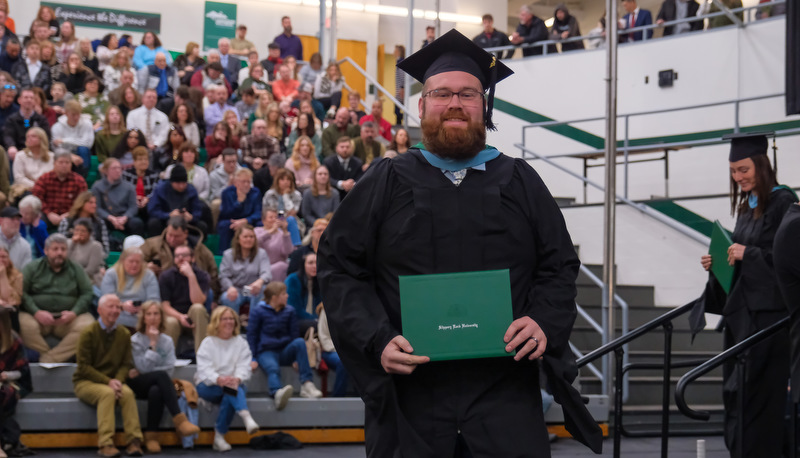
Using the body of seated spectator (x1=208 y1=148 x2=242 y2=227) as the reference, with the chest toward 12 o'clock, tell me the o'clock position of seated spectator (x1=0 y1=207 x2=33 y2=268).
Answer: seated spectator (x1=0 y1=207 x2=33 y2=268) is roughly at 3 o'clock from seated spectator (x1=208 y1=148 x2=242 y2=227).

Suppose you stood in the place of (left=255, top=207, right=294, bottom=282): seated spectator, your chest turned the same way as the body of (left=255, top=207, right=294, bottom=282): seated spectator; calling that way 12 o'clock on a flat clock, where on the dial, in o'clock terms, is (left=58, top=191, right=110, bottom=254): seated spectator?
(left=58, top=191, right=110, bottom=254): seated spectator is roughly at 4 o'clock from (left=255, top=207, right=294, bottom=282): seated spectator.

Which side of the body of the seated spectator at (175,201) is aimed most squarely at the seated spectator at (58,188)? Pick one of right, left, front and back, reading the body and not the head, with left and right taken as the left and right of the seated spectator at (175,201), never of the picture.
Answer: right

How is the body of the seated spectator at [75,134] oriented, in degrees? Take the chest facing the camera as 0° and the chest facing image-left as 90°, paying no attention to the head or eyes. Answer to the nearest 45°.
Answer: approximately 315°

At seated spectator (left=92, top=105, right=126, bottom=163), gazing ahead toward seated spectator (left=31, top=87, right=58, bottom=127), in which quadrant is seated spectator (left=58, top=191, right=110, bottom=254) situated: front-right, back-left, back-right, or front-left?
back-left

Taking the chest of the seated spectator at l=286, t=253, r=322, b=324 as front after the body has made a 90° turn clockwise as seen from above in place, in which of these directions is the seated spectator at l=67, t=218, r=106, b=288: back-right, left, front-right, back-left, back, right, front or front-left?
front-right

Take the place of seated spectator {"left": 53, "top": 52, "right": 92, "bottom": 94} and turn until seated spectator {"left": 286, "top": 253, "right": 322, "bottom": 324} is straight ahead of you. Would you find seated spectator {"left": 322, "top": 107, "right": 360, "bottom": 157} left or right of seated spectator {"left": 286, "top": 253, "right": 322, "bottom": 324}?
left

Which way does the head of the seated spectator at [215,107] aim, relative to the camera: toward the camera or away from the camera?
toward the camera

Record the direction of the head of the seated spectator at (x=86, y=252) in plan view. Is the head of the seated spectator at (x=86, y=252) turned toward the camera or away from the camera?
toward the camera

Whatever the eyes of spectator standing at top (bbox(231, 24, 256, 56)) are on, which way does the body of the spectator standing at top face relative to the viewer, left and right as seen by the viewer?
facing the viewer

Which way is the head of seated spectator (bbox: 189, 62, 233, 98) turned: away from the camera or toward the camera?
toward the camera

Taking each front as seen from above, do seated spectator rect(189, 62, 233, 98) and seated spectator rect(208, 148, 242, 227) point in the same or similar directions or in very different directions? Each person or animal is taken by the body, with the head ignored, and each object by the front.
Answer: same or similar directions

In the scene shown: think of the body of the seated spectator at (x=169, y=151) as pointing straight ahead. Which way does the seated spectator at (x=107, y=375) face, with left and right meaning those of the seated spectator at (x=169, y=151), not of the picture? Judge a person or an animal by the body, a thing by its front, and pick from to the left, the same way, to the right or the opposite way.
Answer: the same way

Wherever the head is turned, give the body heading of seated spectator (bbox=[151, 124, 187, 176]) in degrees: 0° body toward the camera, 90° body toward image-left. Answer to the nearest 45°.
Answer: approximately 315°

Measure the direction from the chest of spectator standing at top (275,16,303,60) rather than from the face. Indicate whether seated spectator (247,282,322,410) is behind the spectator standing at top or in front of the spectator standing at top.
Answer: in front

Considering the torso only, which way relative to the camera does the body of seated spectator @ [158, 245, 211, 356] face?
toward the camera

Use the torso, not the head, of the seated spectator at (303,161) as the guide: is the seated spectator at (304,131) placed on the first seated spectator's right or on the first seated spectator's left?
on the first seated spectator's left

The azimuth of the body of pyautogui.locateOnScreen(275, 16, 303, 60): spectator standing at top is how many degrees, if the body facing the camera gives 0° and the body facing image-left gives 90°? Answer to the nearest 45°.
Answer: approximately 0°

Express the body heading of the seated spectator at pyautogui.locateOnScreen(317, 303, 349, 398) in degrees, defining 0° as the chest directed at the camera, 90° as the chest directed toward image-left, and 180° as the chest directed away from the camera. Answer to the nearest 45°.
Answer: approximately 315°

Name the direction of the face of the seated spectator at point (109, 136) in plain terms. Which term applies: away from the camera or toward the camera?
toward the camera

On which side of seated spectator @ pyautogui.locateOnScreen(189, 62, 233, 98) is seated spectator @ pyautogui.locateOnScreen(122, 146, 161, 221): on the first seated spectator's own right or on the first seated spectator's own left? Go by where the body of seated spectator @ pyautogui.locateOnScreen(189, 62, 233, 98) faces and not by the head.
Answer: on the first seated spectator's own right
